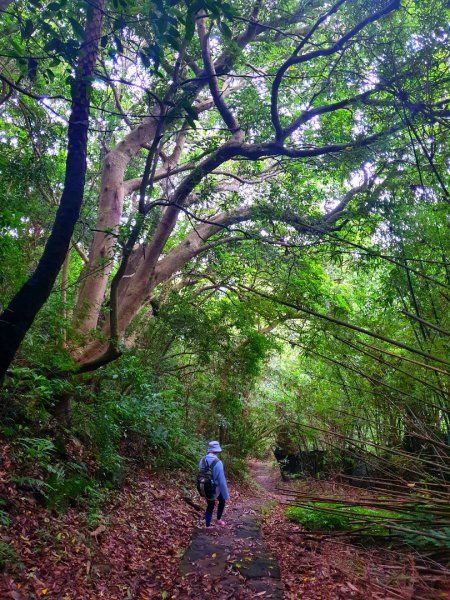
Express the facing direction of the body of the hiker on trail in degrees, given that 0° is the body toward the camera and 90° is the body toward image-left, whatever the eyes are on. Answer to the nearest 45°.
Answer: approximately 225°

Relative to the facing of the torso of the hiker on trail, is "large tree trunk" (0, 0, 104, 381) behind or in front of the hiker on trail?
behind
